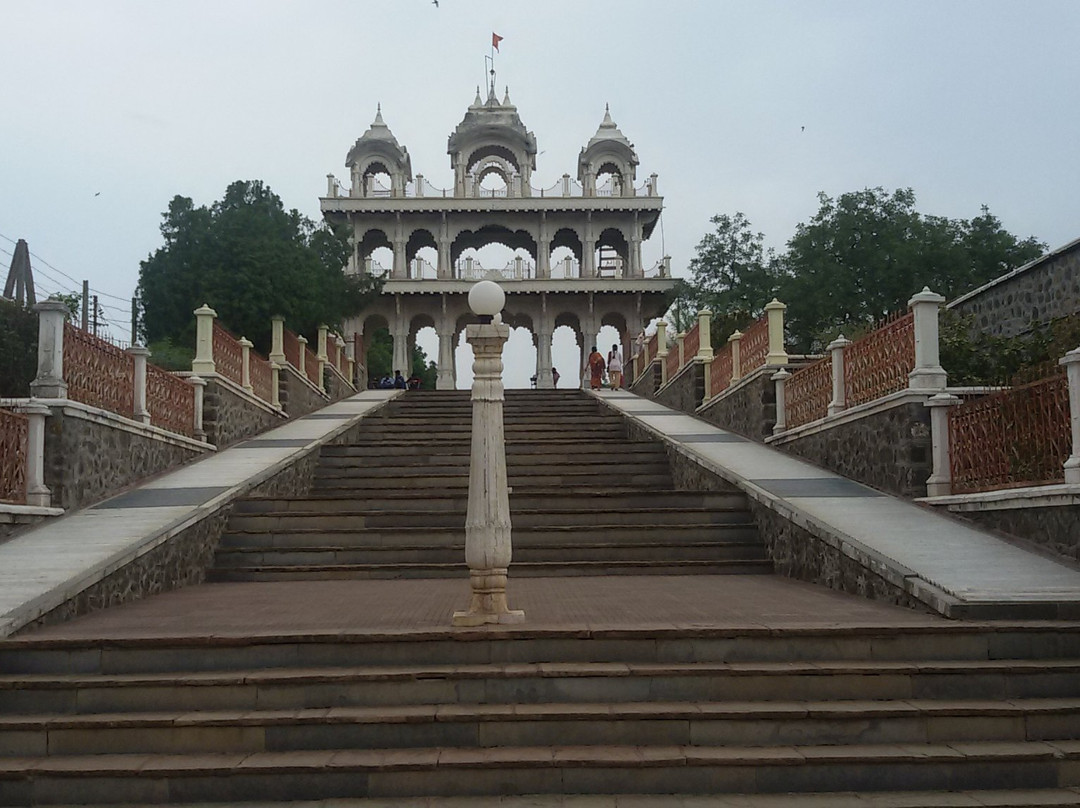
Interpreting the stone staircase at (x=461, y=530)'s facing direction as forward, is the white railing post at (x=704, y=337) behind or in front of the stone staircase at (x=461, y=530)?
behind

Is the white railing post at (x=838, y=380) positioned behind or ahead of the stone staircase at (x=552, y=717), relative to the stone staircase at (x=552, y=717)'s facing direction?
behind

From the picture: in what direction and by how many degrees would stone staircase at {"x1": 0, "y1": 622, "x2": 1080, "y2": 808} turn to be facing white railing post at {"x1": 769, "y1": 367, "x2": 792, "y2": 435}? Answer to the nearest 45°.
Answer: approximately 180°

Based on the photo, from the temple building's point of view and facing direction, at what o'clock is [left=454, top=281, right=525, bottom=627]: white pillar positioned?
The white pillar is roughly at 12 o'clock from the temple building.

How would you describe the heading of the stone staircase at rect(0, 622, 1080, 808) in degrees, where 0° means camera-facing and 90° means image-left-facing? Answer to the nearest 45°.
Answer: approximately 0°

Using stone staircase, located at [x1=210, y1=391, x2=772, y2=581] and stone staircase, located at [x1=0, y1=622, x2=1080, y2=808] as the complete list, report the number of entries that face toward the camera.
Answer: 2

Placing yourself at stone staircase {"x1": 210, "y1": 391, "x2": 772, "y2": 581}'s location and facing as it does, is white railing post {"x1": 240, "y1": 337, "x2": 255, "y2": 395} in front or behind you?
behind

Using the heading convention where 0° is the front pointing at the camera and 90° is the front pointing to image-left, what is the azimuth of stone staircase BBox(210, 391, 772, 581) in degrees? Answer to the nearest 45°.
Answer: approximately 0°
